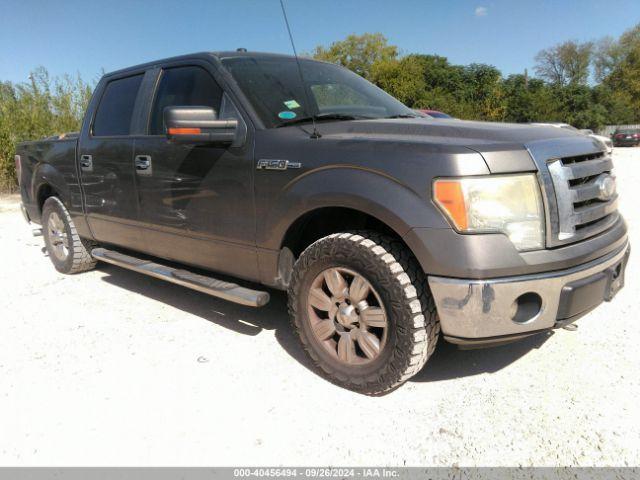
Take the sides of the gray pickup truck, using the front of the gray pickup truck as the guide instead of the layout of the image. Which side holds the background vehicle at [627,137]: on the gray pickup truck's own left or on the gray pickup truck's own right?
on the gray pickup truck's own left

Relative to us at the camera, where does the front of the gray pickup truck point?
facing the viewer and to the right of the viewer

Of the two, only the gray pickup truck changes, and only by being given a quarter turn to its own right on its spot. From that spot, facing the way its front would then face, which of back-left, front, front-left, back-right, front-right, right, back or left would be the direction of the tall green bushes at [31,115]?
right
